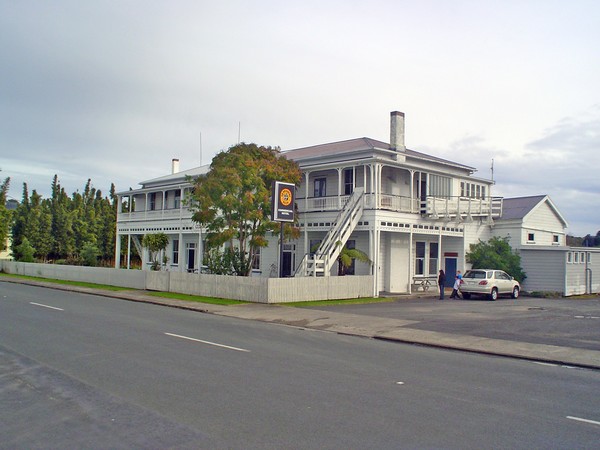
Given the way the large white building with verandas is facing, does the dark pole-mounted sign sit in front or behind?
in front

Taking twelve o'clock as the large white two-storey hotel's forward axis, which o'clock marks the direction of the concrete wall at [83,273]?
The concrete wall is roughly at 2 o'clock from the large white two-storey hotel.

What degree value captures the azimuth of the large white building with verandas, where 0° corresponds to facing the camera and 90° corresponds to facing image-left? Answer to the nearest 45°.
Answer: approximately 45°

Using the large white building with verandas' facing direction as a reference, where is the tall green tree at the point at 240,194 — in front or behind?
in front
